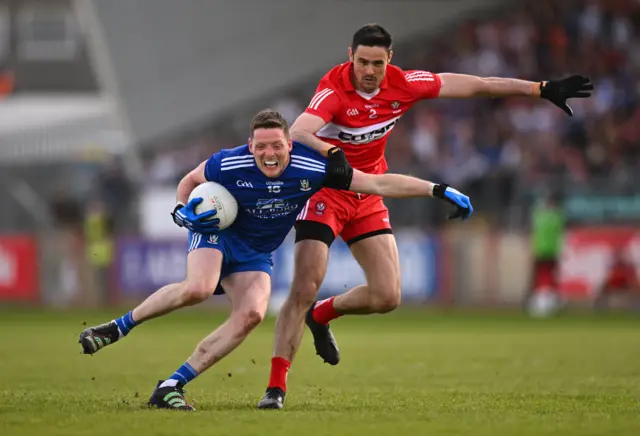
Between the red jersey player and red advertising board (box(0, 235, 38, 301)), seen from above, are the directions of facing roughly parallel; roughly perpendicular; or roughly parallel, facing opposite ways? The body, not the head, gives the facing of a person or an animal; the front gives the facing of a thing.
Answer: roughly parallel

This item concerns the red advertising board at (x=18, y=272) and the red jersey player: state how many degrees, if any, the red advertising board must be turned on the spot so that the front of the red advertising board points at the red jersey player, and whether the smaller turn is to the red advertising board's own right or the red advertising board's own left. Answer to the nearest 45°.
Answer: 0° — it already faces them

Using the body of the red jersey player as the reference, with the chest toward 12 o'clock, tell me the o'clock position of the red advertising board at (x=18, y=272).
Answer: The red advertising board is roughly at 5 o'clock from the red jersey player.

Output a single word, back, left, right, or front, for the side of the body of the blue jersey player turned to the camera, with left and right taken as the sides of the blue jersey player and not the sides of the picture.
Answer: front

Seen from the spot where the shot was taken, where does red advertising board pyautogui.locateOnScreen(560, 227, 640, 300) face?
facing the viewer

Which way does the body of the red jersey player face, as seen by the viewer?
toward the camera

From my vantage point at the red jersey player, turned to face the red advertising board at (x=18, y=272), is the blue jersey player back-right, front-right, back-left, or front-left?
back-left

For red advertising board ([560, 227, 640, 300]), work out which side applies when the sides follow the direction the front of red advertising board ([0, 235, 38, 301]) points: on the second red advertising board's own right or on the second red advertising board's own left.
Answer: on the second red advertising board's own left

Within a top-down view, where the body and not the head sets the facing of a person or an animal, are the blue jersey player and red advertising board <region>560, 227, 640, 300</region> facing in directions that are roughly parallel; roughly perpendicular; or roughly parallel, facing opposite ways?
roughly parallel

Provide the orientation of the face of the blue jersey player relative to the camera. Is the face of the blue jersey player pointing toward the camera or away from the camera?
toward the camera

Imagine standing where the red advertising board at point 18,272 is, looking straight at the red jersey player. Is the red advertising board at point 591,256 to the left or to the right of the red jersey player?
left

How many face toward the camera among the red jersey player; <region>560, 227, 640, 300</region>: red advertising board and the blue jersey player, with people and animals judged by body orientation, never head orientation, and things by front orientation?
3

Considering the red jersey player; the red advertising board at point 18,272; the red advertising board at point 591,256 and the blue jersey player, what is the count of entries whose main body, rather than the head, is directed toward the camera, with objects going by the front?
4

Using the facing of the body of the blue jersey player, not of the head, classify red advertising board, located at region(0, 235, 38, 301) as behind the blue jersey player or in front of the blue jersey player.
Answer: behind
